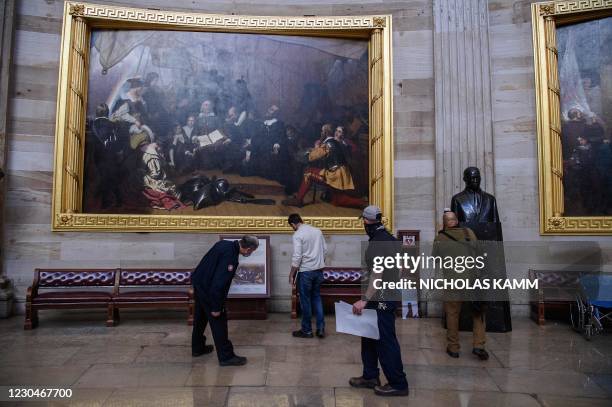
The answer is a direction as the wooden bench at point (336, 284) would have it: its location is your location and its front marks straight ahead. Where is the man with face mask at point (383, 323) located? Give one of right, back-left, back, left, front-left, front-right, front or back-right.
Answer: front

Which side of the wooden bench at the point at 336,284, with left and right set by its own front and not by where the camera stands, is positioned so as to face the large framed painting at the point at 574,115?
left

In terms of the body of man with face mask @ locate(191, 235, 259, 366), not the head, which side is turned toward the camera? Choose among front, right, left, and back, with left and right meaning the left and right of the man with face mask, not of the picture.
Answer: right

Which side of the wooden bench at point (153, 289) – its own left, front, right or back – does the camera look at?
front

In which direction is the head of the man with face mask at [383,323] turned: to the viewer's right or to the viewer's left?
to the viewer's left

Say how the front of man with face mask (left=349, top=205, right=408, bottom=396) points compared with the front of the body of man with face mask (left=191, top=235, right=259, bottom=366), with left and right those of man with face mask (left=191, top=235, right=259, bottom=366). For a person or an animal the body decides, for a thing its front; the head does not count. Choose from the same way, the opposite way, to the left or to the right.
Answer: the opposite way

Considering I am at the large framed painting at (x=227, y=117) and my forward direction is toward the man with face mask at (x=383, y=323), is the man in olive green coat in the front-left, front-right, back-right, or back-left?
front-left

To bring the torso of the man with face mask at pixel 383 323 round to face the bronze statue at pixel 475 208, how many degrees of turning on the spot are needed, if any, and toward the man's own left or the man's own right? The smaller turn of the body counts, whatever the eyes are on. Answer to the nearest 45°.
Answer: approximately 135° to the man's own right

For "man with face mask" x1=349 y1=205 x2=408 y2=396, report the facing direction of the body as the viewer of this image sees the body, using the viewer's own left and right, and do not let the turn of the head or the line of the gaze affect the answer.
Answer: facing to the left of the viewer

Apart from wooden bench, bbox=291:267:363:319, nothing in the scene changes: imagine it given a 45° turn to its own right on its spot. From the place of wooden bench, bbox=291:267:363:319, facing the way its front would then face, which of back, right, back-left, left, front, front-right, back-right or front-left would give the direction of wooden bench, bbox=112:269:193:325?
front-right

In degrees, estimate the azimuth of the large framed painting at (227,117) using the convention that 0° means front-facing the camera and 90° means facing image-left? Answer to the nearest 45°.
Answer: approximately 0°

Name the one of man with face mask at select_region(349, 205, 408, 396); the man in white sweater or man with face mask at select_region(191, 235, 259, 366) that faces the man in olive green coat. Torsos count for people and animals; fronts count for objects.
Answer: man with face mask at select_region(191, 235, 259, 366)

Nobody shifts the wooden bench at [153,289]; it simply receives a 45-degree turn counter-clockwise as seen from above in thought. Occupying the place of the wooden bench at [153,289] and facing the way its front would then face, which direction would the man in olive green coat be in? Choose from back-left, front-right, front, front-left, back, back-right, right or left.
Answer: front
